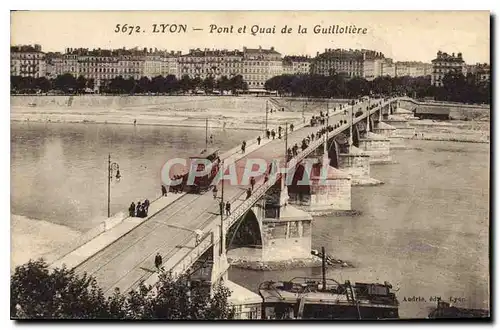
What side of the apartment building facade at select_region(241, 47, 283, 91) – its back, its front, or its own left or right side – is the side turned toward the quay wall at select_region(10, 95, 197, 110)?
right

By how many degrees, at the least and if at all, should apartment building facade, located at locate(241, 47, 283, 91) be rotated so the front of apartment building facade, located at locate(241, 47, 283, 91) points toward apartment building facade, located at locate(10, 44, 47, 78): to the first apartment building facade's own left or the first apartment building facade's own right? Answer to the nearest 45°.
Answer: approximately 90° to the first apartment building facade's own right

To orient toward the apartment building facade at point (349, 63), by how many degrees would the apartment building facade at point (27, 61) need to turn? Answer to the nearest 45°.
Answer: approximately 90° to its left

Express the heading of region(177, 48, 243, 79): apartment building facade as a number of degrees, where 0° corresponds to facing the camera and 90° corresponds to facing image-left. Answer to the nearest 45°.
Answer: approximately 0°
